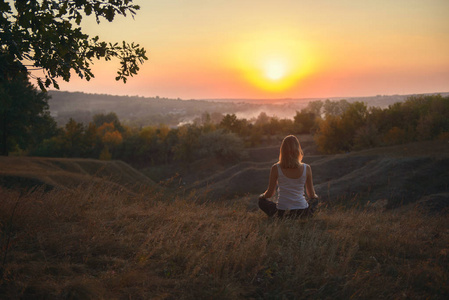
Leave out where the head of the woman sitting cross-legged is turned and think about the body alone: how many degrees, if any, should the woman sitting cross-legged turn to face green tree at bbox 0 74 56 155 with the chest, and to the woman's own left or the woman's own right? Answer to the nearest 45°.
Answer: approximately 45° to the woman's own left

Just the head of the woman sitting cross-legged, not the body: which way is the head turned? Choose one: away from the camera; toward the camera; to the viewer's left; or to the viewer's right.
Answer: away from the camera

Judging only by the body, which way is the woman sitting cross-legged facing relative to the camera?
away from the camera
